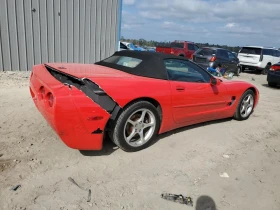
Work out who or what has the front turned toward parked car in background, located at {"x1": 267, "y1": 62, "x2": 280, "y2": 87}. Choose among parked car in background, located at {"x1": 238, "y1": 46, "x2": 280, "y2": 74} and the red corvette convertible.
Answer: the red corvette convertible

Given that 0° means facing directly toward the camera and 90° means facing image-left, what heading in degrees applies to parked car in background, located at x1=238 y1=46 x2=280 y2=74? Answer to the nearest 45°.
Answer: approximately 225°

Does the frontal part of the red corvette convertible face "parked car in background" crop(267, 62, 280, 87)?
yes

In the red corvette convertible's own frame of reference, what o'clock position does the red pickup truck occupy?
The red pickup truck is roughly at 11 o'clock from the red corvette convertible.

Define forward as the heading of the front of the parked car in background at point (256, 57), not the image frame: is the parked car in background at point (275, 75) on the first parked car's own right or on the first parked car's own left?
on the first parked car's own right

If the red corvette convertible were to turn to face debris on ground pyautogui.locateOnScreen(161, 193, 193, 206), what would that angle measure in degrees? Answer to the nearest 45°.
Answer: approximately 90° to its right

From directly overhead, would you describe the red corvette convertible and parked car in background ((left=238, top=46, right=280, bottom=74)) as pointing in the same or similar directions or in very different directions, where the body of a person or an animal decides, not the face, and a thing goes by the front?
same or similar directions

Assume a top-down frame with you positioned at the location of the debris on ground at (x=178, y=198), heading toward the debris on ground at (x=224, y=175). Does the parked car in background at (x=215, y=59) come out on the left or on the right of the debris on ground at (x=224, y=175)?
left

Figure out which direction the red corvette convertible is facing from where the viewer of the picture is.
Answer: facing away from the viewer and to the right of the viewer

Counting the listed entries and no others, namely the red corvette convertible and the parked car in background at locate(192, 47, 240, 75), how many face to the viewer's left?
0

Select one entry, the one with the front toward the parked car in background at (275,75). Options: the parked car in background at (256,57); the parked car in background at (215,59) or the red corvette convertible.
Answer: the red corvette convertible
